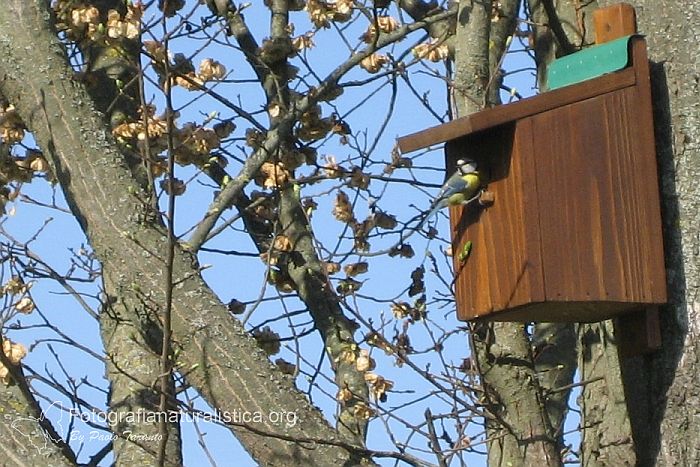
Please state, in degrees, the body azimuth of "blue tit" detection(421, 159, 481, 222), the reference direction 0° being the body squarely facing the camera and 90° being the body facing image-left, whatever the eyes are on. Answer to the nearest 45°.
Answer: approximately 270°

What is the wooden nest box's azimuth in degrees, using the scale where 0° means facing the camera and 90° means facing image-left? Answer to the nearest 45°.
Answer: approximately 45°

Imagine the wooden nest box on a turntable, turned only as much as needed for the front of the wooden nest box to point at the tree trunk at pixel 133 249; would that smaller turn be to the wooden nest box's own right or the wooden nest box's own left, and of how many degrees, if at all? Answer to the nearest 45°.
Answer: approximately 45° to the wooden nest box's own right

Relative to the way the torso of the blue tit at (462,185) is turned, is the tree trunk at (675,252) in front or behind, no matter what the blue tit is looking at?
in front
